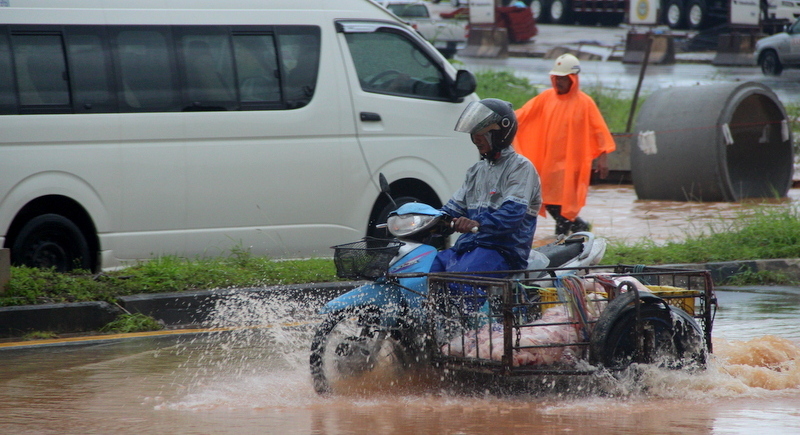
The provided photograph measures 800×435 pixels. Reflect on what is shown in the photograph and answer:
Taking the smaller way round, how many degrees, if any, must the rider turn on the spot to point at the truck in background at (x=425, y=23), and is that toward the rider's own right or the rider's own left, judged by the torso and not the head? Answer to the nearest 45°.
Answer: approximately 135° to the rider's own right

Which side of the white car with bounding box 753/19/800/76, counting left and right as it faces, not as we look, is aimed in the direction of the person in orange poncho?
left

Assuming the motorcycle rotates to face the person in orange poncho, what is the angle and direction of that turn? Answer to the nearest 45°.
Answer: approximately 135° to its right

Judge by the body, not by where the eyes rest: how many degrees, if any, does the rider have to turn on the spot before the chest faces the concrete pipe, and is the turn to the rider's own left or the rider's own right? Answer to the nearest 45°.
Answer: approximately 135° to the rider's own right

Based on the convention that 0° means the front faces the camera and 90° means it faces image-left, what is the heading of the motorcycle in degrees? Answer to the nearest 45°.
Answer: approximately 45°

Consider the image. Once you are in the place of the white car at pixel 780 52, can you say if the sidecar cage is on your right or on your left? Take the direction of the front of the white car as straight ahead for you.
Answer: on your left

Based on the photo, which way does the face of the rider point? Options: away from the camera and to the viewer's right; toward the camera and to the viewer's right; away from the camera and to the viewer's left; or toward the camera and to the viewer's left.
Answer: toward the camera and to the viewer's left

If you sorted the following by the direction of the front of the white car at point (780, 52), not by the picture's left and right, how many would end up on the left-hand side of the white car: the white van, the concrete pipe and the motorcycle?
3

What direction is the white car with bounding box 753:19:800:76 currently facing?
to the viewer's left

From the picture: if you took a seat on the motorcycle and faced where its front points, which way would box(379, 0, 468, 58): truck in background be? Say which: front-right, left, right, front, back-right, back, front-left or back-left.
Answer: back-right

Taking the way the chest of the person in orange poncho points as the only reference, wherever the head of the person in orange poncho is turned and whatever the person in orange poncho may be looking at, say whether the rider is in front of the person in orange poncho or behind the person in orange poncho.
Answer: in front

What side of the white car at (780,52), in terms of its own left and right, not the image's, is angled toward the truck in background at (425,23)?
front
